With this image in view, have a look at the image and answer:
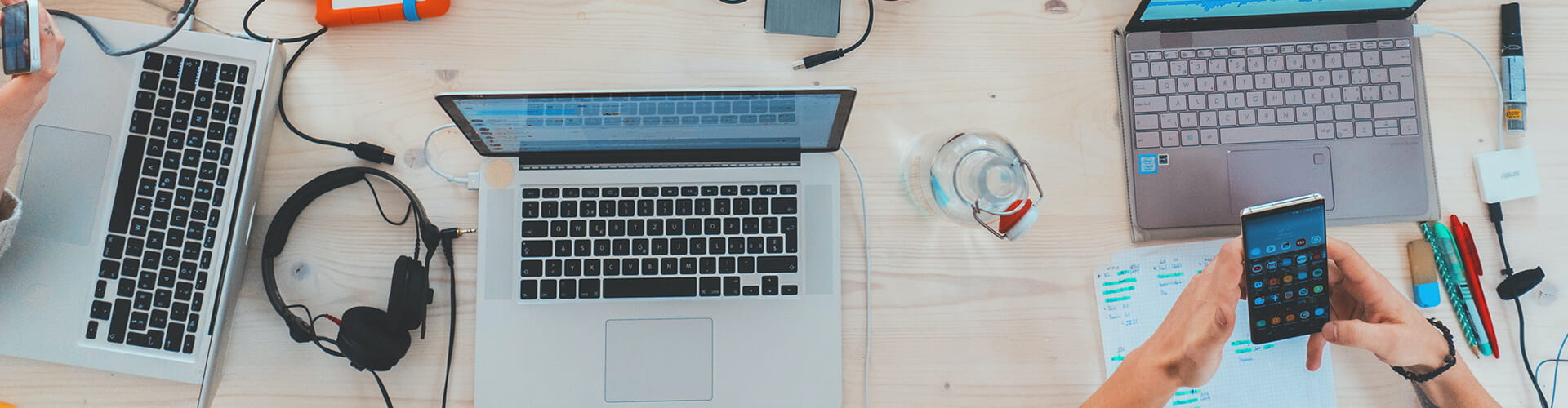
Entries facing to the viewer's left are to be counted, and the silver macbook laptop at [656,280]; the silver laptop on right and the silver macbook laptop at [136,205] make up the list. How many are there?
1

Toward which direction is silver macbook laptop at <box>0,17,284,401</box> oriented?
to the viewer's left

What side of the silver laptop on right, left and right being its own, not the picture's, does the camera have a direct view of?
front

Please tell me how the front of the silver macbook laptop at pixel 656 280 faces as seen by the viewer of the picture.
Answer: facing the viewer

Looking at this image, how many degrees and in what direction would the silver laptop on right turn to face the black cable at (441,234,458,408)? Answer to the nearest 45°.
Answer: approximately 45° to its right

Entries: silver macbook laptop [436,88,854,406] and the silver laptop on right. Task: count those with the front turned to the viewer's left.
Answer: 0

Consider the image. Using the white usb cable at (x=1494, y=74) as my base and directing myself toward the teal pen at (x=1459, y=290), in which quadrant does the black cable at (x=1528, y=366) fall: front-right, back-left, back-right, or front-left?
front-left

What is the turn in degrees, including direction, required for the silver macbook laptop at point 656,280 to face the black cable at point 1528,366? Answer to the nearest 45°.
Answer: approximately 90° to its left
